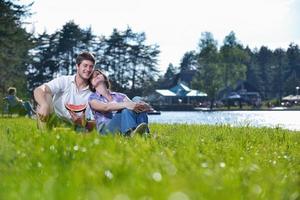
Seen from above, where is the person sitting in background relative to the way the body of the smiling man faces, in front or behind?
behind

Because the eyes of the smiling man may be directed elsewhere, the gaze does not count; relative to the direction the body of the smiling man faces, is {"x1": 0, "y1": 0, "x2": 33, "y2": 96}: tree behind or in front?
behind

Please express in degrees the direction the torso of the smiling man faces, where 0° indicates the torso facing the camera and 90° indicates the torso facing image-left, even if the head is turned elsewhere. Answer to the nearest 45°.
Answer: approximately 315°

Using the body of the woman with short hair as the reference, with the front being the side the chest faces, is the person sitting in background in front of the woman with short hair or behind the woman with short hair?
behind

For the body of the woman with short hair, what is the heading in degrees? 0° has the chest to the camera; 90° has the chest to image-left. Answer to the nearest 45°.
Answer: approximately 315°
